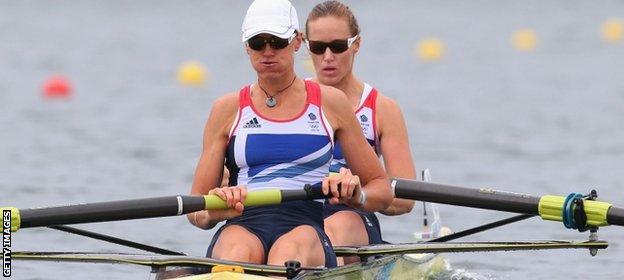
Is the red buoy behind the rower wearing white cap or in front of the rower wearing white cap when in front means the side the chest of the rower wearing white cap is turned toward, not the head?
behind

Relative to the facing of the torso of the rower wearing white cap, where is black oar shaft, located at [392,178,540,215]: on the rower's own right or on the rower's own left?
on the rower's own left

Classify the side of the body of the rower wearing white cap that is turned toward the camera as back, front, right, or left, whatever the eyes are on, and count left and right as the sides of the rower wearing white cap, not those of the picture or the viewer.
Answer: front
